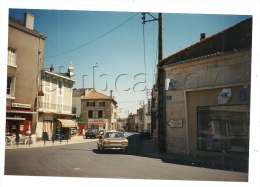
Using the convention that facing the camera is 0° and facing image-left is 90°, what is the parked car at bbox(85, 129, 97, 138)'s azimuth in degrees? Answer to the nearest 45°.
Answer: approximately 0°

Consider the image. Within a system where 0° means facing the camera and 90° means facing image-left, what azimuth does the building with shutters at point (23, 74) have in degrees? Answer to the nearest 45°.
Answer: approximately 315°

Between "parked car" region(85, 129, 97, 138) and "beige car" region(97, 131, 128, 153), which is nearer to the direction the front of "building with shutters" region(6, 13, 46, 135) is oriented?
the beige car

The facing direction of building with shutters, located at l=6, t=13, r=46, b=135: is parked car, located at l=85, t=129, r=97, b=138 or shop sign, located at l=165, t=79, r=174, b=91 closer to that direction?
the shop sign
